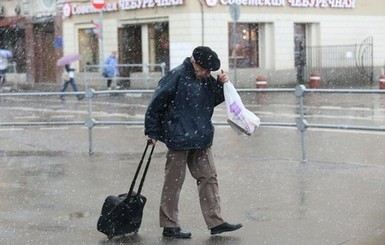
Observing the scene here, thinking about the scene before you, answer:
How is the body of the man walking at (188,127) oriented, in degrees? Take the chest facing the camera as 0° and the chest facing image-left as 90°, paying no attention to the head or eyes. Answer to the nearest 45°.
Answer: approximately 270°

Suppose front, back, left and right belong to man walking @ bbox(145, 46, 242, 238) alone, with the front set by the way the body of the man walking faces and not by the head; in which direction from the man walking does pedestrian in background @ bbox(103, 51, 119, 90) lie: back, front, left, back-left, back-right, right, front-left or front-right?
left

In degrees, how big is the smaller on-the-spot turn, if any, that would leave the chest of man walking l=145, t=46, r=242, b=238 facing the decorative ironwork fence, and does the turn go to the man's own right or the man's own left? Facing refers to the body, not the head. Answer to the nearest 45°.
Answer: approximately 90° to the man's own left

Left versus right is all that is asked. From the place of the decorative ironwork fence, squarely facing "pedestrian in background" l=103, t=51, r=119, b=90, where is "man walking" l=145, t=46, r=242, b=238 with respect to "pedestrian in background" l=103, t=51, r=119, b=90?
left

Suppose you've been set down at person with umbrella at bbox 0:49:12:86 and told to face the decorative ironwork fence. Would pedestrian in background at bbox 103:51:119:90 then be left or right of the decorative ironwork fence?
right

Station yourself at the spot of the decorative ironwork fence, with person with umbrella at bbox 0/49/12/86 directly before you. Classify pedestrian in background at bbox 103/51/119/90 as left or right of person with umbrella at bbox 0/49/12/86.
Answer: left

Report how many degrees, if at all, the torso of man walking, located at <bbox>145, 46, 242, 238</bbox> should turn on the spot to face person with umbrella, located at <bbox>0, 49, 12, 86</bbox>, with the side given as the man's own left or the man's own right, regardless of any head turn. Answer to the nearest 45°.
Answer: approximately 90° to the man's own left

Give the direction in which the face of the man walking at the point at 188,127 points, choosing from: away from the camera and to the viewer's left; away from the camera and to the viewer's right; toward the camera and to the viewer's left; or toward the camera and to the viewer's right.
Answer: toward the camera and to the viewer's right

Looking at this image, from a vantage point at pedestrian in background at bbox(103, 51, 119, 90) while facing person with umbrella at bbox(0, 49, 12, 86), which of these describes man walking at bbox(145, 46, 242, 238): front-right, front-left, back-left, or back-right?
back-left
